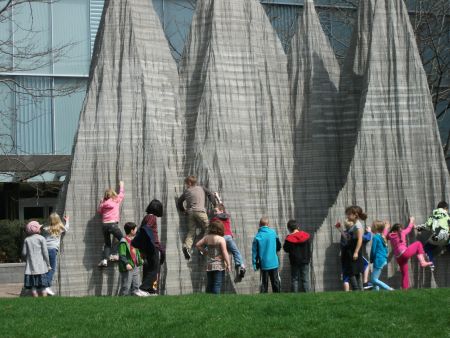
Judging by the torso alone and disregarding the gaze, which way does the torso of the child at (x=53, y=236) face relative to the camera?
away from the camera

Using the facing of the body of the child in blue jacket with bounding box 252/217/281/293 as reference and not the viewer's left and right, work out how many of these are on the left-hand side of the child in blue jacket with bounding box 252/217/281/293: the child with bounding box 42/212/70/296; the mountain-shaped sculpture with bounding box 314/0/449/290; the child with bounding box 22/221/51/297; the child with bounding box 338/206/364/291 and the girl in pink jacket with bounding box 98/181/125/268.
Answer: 3

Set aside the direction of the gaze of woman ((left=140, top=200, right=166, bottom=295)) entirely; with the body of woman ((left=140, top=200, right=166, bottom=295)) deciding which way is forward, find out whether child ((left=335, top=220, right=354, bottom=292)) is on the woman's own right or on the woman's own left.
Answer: on the woman's own right

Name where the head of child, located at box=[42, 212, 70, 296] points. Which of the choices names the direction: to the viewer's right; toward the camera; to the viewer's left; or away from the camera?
away from the camera

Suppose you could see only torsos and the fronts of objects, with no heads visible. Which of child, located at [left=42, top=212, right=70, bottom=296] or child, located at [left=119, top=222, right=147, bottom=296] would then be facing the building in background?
child, located at [left=42, top=212, right=70, bottom=296]

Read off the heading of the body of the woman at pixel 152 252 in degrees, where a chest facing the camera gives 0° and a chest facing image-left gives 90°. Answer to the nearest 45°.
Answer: approximately 135°

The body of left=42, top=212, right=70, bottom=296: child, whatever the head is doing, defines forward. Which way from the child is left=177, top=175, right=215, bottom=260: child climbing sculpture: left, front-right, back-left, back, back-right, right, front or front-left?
right

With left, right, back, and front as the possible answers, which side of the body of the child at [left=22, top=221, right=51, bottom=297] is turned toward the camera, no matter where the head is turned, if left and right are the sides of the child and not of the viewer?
back

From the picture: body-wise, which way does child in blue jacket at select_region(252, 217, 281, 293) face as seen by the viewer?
away from the camera
